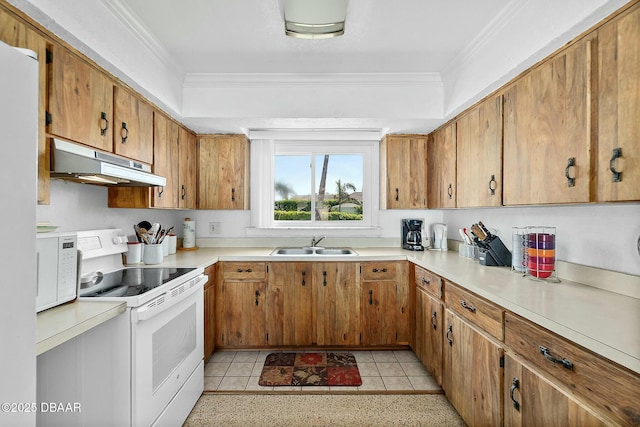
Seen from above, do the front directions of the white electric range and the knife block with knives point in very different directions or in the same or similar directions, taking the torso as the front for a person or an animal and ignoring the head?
very different directions

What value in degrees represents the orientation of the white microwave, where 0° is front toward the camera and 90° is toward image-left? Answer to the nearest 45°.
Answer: approximately 315°

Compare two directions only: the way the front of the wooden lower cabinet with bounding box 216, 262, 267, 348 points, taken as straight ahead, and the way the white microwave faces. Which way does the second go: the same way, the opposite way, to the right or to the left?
to the left
